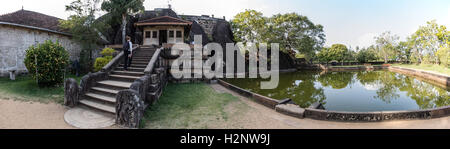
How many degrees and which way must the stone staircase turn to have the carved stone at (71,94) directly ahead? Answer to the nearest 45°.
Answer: approximately 45° to its right

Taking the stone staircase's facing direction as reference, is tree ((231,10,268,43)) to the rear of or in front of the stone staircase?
to the rear

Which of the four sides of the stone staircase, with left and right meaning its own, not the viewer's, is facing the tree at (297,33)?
back

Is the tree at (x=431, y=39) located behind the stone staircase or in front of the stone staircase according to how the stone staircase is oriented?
behind

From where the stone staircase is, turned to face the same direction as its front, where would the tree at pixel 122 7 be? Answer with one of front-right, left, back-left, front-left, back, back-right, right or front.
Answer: back-right

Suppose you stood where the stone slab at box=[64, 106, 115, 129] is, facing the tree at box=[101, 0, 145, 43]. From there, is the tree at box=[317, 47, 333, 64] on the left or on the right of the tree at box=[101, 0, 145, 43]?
right

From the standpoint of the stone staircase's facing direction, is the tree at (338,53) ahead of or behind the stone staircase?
behind

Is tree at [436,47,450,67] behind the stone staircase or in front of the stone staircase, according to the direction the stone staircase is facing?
behind

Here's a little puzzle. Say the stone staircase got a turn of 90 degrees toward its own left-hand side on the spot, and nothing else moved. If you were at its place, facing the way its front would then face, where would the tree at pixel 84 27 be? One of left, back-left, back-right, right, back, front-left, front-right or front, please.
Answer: back-left

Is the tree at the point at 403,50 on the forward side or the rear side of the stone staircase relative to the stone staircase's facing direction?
on the rear side

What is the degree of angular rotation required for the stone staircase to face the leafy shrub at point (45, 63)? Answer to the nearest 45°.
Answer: approximately 90° to its right

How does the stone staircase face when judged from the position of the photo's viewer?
facing the viewer and to the left of the viewer

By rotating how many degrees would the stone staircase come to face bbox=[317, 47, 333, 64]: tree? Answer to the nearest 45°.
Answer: approximately 180°
